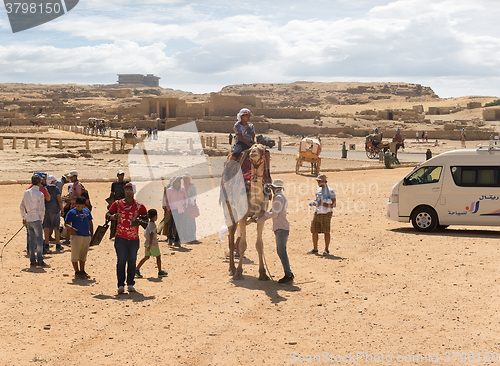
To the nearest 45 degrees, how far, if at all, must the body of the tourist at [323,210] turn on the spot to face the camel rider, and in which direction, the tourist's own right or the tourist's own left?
0° — they already face them

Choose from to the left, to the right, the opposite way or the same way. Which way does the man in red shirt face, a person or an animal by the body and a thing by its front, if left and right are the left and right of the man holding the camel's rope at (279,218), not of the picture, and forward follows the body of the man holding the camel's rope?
to the left

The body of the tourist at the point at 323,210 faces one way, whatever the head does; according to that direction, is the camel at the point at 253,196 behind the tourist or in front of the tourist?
in front

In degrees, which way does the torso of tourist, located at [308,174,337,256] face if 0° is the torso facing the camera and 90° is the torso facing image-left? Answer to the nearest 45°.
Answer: approximately 45°

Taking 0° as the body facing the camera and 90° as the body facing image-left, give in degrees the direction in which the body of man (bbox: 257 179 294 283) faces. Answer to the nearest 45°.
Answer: approximately 90°

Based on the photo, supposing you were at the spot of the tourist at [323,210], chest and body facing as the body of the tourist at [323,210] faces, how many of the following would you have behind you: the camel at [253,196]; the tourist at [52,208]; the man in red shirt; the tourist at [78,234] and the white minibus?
1

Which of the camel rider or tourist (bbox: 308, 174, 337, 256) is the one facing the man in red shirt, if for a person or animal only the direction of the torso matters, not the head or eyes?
the tourist

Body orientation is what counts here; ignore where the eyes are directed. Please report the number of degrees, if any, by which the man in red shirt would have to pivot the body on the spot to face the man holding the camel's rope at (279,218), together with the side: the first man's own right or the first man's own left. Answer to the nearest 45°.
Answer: approximately 90° to the first man's own left

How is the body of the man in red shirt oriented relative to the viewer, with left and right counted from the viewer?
facing the viewer

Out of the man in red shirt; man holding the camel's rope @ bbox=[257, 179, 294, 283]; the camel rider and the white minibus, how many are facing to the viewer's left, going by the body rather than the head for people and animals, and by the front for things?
2

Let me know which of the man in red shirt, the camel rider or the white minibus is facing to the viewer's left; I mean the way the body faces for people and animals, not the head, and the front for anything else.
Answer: the white minibus

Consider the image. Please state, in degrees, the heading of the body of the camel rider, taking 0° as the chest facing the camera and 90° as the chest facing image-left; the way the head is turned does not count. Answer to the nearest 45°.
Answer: approximately 315°

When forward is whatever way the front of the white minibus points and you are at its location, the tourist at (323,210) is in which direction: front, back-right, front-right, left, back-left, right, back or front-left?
front-left
